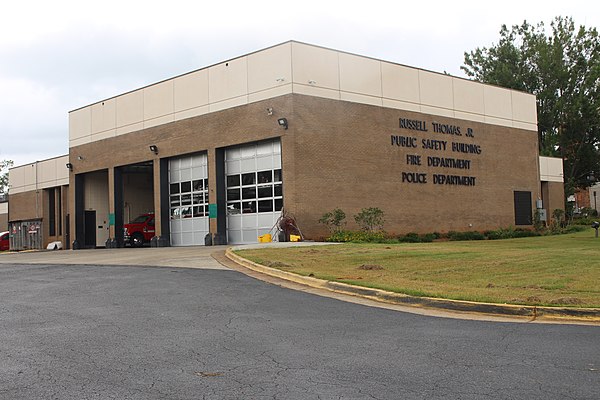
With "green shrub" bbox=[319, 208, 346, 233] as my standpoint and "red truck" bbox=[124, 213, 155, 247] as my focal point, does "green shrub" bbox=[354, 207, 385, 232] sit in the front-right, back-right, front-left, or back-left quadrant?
back-right

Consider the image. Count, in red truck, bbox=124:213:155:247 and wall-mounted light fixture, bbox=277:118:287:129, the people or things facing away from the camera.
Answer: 0

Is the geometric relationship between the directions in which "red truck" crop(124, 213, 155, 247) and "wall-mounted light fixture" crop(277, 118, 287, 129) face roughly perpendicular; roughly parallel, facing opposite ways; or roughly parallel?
roughly parallel

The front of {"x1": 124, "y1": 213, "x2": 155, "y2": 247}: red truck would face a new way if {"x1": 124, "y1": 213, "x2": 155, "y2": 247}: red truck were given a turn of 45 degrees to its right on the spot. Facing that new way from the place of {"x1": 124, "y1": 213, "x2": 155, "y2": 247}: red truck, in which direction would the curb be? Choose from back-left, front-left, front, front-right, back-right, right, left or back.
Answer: left

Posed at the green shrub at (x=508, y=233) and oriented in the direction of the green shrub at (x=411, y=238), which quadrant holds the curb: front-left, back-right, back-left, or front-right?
front-left

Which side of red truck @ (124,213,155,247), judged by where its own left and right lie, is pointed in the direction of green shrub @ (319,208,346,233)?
left

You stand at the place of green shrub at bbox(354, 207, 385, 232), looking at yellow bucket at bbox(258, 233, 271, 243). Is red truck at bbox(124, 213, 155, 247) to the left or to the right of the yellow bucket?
right

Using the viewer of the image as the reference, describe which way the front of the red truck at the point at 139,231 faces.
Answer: facing the viewer and to the left of the viewer

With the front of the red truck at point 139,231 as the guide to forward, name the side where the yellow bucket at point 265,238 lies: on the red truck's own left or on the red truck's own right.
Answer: on the red truck's own left

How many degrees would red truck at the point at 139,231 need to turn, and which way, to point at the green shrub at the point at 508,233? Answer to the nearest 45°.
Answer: approximately 135° to its left
